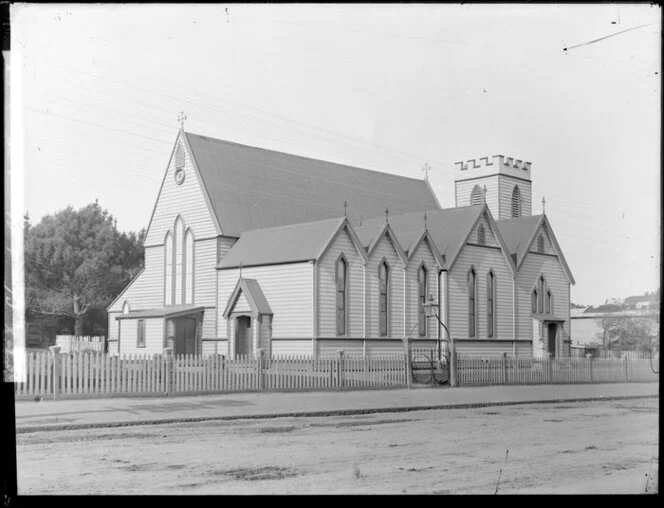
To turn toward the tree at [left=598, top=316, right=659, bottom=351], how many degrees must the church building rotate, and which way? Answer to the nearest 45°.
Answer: approximately 135° to its left

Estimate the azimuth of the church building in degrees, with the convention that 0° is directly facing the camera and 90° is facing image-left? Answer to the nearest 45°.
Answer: approximately 45°
